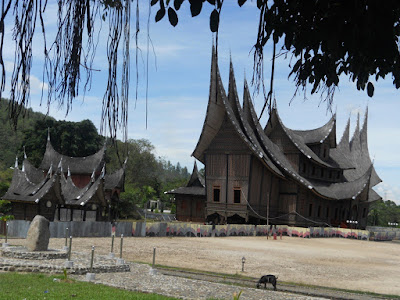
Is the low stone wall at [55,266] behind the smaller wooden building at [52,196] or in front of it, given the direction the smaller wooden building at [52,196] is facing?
in front

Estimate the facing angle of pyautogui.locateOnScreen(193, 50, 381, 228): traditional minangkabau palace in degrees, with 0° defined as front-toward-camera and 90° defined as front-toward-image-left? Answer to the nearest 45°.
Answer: approximately 315°

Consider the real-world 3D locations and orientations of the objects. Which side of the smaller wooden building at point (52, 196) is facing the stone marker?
front

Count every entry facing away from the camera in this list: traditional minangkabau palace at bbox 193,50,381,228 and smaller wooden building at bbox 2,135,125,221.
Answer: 0

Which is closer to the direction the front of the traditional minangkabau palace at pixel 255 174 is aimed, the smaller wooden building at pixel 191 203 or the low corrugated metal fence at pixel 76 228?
the low corrugated metal fence

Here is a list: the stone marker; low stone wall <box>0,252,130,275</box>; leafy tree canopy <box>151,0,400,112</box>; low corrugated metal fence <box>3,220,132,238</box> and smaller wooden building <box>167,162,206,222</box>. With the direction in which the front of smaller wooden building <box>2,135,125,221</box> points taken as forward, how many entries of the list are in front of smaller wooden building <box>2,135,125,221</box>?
4

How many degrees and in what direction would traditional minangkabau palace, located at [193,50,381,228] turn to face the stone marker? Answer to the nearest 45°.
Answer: approximately 45° to its right

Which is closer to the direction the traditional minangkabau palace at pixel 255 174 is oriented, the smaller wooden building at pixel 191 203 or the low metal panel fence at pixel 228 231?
the low metal panel fence

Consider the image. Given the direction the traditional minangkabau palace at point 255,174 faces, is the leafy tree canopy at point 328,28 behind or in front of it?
in front

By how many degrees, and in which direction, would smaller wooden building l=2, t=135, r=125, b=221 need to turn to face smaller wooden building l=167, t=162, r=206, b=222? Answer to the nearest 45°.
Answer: approximately 135° to its left

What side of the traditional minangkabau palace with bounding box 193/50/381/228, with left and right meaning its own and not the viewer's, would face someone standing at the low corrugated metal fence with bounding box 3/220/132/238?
right

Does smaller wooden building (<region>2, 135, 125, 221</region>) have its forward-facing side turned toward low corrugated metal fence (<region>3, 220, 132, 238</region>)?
yes

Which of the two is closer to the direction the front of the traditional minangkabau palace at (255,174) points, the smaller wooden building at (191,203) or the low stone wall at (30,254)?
the low stone wall

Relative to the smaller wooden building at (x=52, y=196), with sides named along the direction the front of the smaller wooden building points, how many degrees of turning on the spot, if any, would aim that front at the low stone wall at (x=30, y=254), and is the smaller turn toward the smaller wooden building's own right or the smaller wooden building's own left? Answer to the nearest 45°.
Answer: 0° — it already faces it
